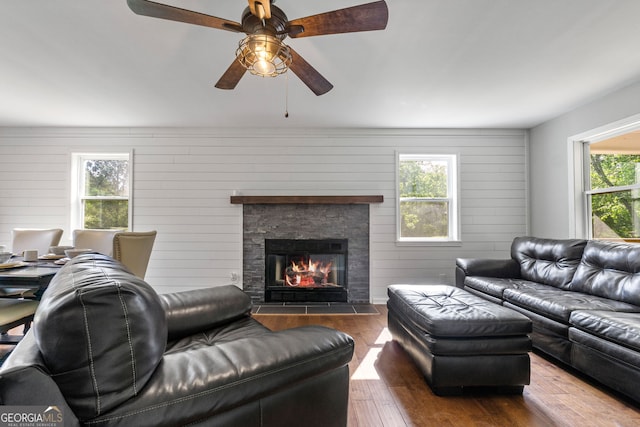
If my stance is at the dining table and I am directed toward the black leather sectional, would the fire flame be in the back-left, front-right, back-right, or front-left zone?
front-left

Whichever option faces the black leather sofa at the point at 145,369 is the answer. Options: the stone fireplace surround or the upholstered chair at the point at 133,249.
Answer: the stone fireplace surround

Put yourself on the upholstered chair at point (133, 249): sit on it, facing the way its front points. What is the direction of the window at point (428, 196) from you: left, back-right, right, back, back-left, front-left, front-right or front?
back-right

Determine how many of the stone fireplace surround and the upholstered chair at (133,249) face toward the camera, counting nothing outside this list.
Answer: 1

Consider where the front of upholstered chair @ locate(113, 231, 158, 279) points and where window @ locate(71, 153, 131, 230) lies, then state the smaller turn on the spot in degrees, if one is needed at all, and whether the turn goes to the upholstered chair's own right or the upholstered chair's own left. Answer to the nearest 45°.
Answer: approximately 45° to the upholstered chair's own right

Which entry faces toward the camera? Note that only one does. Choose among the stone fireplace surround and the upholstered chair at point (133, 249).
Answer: the stone fireplace surround

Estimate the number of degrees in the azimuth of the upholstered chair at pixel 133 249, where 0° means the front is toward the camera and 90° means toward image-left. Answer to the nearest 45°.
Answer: approximately 135°

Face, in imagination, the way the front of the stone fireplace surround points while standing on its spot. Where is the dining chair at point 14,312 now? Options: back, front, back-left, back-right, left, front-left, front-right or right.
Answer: front-right

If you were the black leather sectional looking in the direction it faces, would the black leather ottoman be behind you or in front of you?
in front

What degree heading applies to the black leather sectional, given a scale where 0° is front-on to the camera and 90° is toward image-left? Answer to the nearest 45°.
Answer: approximately 45°

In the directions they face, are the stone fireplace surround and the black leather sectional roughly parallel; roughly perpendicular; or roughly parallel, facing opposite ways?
roughly perpendicular

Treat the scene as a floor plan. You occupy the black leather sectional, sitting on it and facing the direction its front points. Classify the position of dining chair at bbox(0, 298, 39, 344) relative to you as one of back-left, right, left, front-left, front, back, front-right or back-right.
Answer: front

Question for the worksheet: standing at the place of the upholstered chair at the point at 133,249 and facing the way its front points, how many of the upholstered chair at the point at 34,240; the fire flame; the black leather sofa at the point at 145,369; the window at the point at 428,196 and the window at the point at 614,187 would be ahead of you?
1

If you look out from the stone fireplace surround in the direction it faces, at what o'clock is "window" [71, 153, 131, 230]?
The window is roughly at 3 o'clock from the stone fireplace surround.

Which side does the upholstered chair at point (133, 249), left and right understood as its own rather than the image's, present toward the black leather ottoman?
back

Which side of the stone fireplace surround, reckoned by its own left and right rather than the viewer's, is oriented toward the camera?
front

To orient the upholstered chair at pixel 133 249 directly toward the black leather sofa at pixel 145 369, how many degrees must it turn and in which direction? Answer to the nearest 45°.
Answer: approximately 135° to its left

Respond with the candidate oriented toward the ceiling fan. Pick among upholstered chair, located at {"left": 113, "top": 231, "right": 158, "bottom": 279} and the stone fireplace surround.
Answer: the stone fireplace surround
